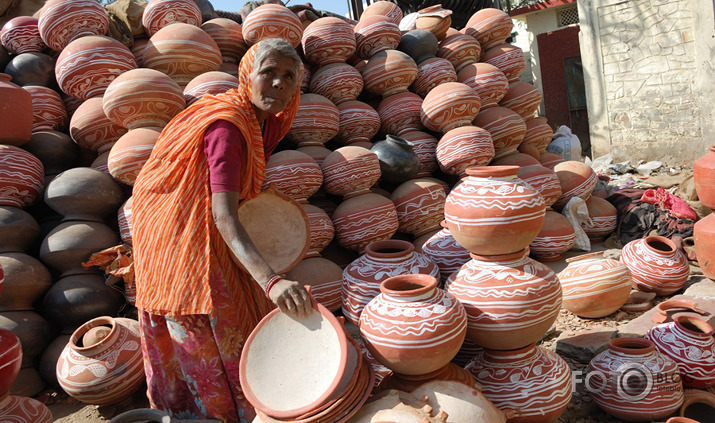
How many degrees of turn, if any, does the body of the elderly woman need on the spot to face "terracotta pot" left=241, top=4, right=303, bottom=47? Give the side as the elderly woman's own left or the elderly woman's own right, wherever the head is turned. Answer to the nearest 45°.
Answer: approximately 90° to the elderly woman's own left

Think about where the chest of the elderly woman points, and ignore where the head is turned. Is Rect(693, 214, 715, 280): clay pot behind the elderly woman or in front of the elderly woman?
in front

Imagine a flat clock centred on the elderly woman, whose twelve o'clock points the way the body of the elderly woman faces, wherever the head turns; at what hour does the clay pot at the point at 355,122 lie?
The clay pot is roughly at 10 o'clock from the elderly woman.

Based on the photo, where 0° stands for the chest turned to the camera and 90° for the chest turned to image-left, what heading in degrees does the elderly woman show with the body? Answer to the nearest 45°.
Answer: approximately 270°

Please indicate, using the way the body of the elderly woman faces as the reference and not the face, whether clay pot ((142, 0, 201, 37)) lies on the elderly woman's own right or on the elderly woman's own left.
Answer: on the elderly woman's own left

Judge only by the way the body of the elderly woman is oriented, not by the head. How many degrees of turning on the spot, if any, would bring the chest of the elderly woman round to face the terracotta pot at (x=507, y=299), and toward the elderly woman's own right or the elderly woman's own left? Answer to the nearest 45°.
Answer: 0° — they already face it

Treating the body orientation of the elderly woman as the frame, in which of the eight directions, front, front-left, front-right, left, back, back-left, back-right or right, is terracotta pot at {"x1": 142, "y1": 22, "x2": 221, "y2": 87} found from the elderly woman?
left

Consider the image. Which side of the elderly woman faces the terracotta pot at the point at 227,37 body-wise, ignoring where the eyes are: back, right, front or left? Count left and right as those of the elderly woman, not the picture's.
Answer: left

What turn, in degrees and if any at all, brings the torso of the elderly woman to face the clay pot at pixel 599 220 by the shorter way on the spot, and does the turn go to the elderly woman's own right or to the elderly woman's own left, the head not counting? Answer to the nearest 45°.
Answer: approximately 45° to the elderly woman's own left
